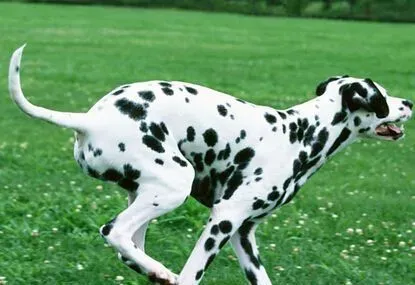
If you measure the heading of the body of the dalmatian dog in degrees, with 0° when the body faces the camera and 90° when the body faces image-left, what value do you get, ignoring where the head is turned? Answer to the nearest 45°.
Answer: approximately 270°

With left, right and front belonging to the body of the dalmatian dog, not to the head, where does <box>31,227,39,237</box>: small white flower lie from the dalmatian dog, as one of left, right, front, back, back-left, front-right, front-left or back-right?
back-left
